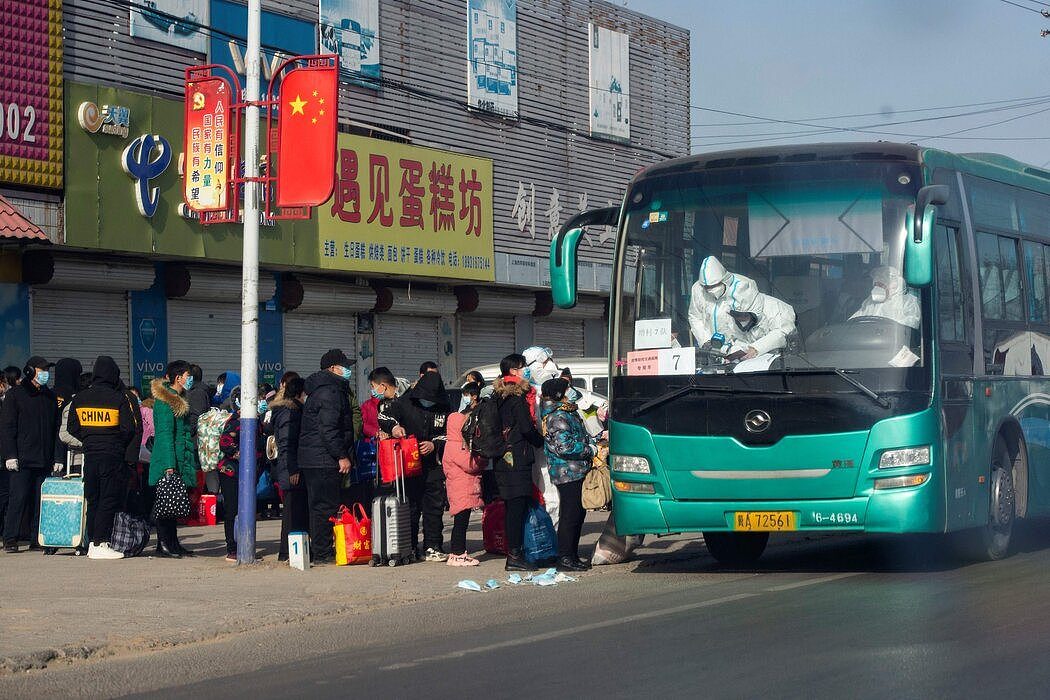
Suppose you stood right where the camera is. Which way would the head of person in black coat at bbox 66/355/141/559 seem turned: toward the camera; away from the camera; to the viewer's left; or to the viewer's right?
away from the camera

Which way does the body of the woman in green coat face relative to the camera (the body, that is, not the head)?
to the viewer's right

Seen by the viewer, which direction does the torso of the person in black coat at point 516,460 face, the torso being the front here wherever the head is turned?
to the viewer's right

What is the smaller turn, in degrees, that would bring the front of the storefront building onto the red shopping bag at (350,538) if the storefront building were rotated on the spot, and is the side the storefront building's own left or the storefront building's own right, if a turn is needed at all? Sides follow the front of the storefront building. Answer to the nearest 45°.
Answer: approximately 45° to the storefront building's own right

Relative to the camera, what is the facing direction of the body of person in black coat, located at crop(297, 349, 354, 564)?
to the viewer's right

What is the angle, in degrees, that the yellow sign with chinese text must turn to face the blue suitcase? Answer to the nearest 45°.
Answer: approximately 45° to its right

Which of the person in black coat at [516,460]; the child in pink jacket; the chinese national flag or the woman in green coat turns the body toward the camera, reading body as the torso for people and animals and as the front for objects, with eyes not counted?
the chinese national flag

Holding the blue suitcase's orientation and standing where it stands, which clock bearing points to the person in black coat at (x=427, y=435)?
The person in black coat is roughly at 10 o'clock from the blue suitcase.
